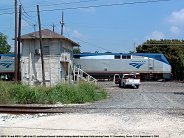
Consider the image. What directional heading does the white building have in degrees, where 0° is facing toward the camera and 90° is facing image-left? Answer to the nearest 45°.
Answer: approximately 315°

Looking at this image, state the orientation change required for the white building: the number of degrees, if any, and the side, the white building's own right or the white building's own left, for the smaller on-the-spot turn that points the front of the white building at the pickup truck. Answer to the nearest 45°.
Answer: approximately 45° to the white building's own left
